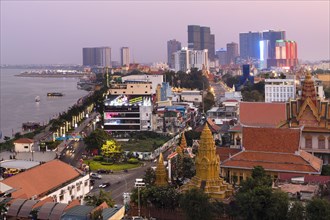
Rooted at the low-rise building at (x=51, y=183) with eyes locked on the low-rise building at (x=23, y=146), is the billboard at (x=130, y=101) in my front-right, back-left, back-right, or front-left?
front-right

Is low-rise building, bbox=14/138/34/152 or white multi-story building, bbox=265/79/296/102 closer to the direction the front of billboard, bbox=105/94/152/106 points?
the low-rise building

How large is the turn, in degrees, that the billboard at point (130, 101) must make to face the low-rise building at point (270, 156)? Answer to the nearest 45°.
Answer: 0° — it already faces it

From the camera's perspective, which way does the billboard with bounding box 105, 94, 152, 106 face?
toward the camera

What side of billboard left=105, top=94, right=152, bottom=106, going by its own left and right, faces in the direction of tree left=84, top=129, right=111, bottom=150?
front

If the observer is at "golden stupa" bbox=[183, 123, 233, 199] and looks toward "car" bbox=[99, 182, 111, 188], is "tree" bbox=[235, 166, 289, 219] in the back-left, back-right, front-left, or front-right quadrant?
back-left

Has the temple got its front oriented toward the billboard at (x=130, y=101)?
no

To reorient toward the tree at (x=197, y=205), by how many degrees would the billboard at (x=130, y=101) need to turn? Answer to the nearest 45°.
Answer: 0° — it already faces it

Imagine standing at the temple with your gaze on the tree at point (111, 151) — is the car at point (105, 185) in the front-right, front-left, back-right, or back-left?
front-left
